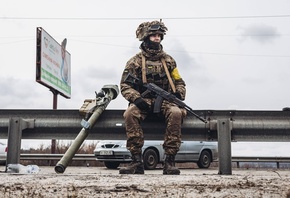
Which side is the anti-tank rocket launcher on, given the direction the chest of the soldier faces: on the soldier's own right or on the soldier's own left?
on the soldier's own right

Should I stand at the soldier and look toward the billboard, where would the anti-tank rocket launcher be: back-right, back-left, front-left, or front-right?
front-left

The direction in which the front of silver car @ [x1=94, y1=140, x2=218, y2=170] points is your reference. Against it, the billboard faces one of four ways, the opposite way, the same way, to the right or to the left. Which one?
to the left

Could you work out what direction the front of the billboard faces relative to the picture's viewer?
facing the viewer and to the right of the viewer

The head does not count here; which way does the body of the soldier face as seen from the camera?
toward the camera

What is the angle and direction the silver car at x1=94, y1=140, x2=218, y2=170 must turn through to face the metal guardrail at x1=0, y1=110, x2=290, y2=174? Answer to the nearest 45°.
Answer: approximately 45° to its left

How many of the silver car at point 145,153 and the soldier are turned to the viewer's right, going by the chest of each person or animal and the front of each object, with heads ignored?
0

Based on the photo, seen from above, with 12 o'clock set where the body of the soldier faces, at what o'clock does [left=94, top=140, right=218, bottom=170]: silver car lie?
The silver car is roughly at 6 o'clock from the soldier.

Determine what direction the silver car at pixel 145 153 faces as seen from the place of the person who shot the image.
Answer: facing the viewer and to the left of the viewer
